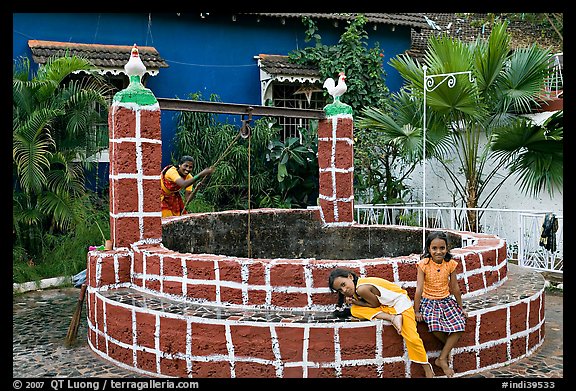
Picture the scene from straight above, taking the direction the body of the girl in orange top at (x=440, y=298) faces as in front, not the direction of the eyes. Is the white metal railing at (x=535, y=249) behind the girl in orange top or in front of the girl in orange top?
behind

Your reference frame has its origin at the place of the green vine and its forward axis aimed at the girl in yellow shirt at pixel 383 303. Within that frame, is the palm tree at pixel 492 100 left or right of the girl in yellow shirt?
left

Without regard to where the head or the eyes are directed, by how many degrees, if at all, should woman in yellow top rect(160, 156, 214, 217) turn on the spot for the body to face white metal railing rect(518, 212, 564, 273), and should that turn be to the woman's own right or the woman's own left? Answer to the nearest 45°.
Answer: approximately 45° to the woman's own left

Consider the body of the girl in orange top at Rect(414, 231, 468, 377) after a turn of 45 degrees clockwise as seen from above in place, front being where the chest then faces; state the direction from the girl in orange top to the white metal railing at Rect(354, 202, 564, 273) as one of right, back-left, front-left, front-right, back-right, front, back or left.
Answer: back-right

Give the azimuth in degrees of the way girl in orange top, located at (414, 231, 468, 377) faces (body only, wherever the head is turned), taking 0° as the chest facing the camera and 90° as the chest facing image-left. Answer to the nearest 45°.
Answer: approximately 0°
